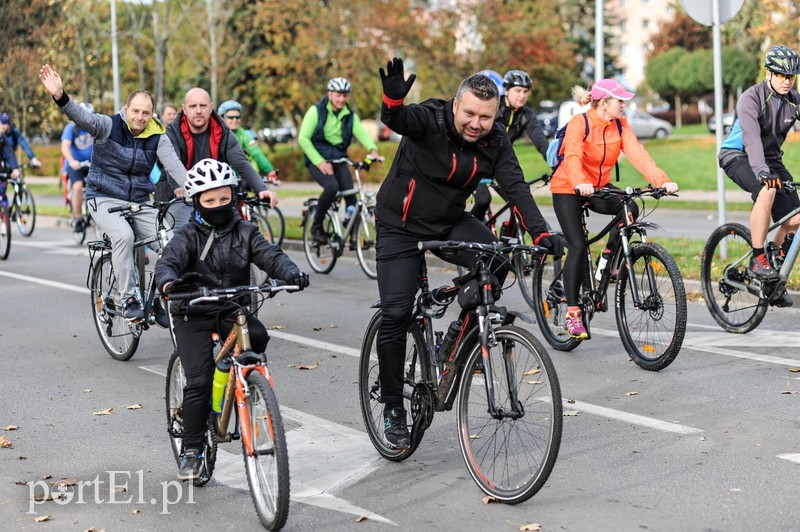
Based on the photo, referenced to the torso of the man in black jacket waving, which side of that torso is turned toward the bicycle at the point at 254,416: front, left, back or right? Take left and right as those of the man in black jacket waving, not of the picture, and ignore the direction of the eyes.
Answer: right

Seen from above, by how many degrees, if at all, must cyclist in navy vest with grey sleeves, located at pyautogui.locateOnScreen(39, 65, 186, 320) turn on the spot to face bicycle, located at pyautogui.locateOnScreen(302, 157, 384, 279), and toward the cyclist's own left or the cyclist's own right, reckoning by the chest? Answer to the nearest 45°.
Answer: approximately 90° to the cyclist's own left

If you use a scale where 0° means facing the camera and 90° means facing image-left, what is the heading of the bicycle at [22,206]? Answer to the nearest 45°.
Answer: approximately 315°

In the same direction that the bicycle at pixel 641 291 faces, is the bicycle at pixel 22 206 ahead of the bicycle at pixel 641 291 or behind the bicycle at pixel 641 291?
behind

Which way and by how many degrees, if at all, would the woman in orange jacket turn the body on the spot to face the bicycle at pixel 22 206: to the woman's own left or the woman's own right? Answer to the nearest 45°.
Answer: approximately 180°
